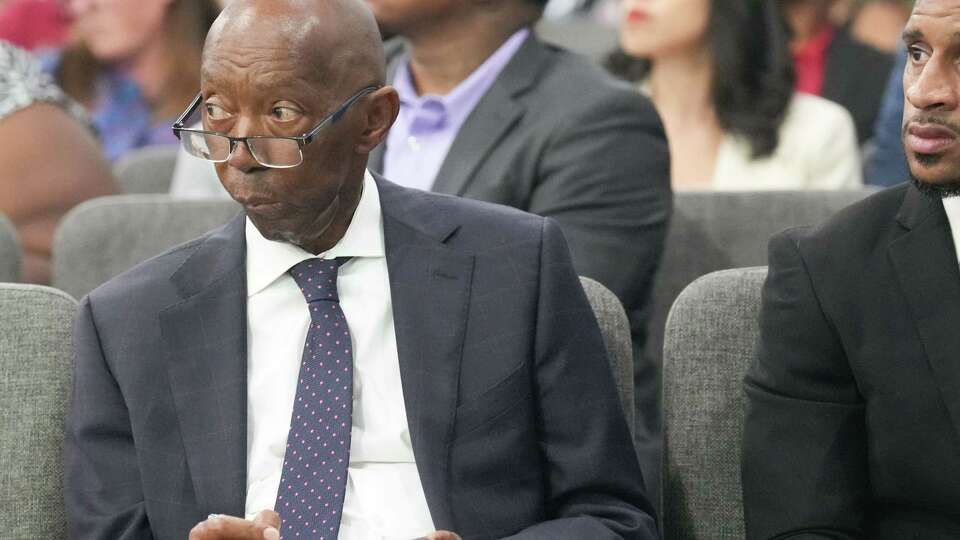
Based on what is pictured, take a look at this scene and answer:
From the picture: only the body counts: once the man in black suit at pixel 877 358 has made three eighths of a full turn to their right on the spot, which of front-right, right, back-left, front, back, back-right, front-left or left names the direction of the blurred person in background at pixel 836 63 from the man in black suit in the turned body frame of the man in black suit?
front-right

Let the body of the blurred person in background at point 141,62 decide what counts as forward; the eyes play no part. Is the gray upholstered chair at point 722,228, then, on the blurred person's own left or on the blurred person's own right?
on the blurred person's own left

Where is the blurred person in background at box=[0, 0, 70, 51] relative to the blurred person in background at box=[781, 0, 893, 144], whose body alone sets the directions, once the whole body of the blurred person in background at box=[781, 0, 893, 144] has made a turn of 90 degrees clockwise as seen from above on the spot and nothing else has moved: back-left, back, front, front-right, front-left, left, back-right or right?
front-left

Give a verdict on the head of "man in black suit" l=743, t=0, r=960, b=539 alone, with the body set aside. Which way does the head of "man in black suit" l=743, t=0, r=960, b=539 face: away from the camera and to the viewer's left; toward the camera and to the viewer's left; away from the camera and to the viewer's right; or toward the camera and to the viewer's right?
toward the camera and to the viewer's left

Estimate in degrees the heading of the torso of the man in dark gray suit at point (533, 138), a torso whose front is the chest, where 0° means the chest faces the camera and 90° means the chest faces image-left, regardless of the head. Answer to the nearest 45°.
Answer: approximately 45°

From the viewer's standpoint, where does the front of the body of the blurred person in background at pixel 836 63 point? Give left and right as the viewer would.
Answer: facing the viewer and to the left of the viewer

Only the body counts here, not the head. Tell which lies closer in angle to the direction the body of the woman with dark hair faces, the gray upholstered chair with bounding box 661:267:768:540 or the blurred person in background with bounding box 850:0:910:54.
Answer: the gray upholstered chair
